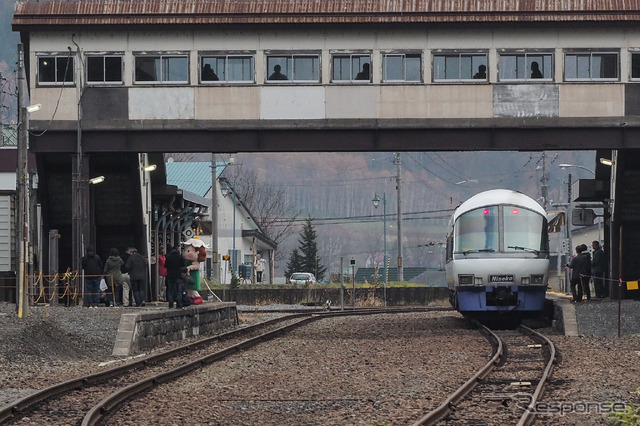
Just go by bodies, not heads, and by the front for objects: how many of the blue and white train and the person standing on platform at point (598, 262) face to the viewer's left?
1

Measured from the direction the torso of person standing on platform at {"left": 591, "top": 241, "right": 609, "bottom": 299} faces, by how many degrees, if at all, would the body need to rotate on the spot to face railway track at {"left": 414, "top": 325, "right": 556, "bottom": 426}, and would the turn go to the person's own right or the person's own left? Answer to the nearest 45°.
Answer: approximately 90° to the person's own left

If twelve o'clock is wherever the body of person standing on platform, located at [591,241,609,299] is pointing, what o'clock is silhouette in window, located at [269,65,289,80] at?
The silhouette in window is roughly at 11 o'clock from the person standing on platform.

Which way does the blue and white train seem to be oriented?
toward the camera

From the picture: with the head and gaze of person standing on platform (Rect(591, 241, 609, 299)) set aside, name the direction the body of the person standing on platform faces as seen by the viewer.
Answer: to the viewer's left

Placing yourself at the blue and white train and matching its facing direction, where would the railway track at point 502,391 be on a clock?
The railway track is roughly at 12 o'clock from the blue and white train.

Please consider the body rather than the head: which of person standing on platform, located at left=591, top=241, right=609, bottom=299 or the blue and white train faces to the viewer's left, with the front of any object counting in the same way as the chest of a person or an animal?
the person standing on platform

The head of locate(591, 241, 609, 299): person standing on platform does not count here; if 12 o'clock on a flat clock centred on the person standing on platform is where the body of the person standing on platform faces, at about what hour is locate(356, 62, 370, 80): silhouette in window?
The silhouette in window is roughly at 11 o'clock from the person standing on platform.

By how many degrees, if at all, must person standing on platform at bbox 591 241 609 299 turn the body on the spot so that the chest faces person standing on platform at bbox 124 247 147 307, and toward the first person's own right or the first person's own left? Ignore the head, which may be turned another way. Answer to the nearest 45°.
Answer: approximately 45° to the first person's own left

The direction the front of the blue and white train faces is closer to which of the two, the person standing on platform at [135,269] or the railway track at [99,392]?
the railway track
